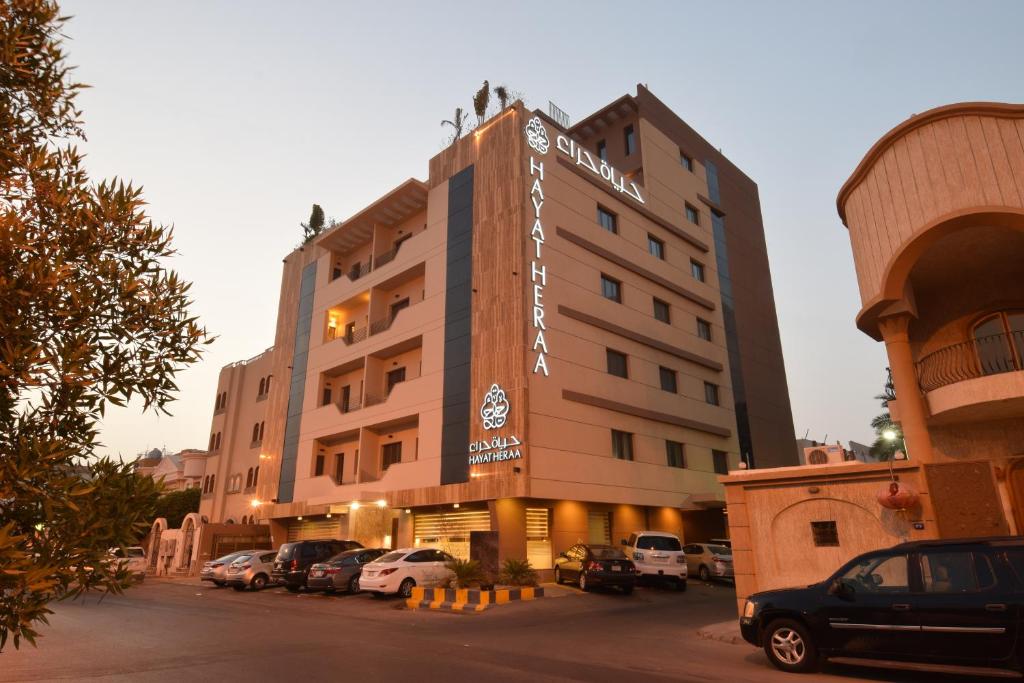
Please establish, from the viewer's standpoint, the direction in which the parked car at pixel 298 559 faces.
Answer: facing away from the viewer and to the right of the viewer

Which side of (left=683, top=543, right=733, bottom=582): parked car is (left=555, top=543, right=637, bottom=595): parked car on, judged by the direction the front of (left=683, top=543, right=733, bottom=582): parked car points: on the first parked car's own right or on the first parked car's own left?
on the first parked car's own left

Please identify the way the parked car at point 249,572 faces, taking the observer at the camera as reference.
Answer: facing away from the viewer and to the right of the viewer

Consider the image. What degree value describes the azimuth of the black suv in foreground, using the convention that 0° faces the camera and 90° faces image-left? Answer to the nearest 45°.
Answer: approximately 90°

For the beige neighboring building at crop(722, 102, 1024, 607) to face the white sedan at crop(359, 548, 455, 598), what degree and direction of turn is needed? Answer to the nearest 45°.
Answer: approximately 90° to its right

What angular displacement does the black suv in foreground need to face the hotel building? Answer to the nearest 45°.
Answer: approximately 45° to its right

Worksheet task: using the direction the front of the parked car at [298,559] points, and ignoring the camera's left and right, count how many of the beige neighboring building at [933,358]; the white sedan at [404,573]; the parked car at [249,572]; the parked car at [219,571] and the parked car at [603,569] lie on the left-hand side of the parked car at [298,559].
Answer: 2

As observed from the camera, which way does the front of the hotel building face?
facing the viewer and to the left of the viewer

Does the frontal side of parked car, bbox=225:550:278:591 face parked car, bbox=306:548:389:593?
no

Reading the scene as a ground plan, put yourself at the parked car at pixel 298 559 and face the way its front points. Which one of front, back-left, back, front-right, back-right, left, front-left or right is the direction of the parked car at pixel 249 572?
left

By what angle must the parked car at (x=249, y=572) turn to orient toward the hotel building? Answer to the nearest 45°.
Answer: approximately 45° to its right

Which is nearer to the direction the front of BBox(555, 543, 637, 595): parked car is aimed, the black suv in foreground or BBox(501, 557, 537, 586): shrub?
the shrub

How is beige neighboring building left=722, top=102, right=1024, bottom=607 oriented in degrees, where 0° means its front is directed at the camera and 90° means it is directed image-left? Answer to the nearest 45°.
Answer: approximately 0°

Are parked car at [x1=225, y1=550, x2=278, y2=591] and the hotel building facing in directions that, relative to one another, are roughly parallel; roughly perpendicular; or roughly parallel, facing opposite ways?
roughly parallel, facing opposite ways

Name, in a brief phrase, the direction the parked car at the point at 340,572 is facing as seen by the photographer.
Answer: facing away from the viewer and to the right of the viewer

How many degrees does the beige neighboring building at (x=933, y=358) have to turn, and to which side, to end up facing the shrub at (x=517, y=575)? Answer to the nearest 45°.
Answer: approximately 90° to its right

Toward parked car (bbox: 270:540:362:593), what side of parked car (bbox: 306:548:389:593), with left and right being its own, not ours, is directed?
left

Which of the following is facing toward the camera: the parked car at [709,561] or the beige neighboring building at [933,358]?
the beige neighboring building

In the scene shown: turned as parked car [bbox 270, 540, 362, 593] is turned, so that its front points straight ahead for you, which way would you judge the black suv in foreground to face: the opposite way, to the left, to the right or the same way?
to the left

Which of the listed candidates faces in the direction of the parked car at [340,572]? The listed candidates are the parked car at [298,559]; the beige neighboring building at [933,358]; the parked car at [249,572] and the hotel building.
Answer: the hotel building

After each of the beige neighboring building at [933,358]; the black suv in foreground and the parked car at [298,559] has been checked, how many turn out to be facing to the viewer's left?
1

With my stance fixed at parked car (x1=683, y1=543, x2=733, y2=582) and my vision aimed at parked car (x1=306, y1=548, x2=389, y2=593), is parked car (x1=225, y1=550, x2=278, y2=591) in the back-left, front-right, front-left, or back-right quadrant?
front-right
